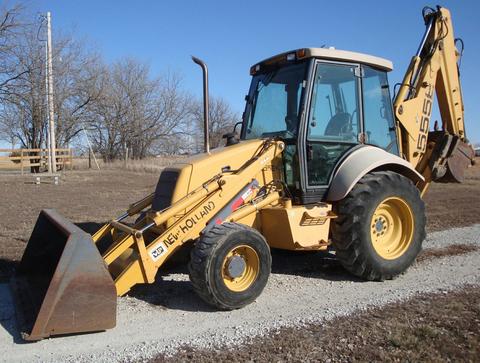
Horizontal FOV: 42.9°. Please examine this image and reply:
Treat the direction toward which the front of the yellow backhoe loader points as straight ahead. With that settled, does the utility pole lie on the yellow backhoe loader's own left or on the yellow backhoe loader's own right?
on the yellow backhoe loader's own right

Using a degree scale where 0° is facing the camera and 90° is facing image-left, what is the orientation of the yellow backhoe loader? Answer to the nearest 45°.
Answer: approximately 45°

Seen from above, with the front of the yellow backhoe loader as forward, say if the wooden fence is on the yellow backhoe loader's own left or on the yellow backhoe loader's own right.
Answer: on the yellow backhoe loader's own right
